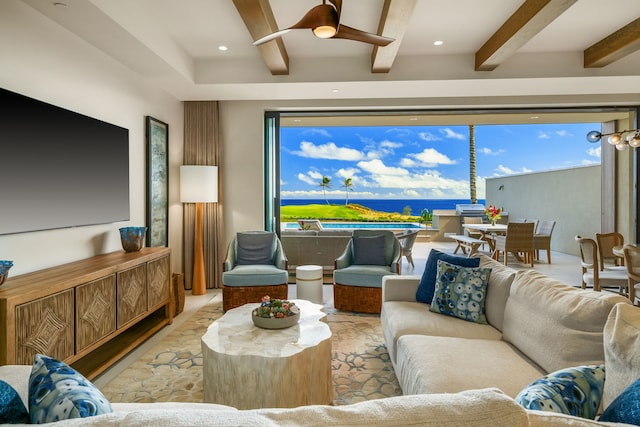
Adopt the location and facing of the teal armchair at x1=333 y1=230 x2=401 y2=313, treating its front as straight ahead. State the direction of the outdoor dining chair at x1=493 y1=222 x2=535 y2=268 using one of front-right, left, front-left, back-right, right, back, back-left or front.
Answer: back

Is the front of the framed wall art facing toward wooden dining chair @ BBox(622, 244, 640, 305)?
yes

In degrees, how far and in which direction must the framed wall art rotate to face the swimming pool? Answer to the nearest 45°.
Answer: approximately 90° to its left

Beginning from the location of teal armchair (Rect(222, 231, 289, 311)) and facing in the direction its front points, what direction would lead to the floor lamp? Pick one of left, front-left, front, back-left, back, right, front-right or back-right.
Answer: back-right

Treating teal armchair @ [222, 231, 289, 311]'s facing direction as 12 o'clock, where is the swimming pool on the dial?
The swimming pool is roughly at 7 o'clock from the teal armchair.

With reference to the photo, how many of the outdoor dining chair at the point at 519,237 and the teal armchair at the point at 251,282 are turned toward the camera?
1

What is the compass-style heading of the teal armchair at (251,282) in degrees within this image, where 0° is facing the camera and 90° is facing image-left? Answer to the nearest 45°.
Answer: approximately 0°

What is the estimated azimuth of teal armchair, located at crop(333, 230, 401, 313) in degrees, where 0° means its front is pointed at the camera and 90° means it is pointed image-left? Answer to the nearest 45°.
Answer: approximately 45°

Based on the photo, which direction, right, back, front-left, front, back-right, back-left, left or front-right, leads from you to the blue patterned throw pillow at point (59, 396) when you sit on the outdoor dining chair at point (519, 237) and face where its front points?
back-left

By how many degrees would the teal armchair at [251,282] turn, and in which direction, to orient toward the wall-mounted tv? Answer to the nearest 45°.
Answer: approximately 45° to its right

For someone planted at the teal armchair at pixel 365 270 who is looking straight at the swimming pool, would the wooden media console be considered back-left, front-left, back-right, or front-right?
back-left
